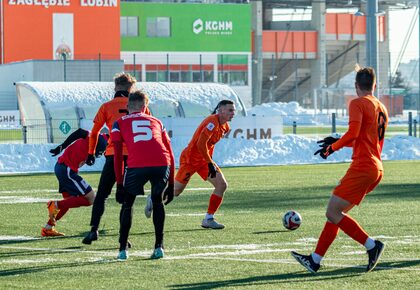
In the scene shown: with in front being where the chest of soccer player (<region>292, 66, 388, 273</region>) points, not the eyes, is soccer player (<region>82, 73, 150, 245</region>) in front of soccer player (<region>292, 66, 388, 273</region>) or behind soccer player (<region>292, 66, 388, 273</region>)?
in front

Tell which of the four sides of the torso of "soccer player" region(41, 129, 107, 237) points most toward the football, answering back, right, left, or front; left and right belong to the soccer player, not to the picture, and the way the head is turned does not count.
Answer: front

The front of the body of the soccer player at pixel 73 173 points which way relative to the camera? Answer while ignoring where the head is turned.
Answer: to the viewer's right

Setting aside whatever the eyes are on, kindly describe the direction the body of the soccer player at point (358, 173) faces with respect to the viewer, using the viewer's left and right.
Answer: facing away from the viewer and to the left of the viewer

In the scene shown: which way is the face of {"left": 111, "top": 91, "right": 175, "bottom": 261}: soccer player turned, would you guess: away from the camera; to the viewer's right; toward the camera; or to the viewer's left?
away from the camera

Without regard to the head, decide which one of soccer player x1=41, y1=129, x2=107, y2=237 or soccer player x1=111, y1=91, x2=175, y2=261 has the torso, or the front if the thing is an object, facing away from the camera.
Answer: soccer player x1=111, y1=91, x2=175, y2=261

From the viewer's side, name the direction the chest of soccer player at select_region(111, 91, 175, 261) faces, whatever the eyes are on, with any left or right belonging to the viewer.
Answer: facing away from the viewer

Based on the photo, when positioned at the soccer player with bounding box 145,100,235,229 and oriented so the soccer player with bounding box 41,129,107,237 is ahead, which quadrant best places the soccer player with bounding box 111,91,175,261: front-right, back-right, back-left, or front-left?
front-left
